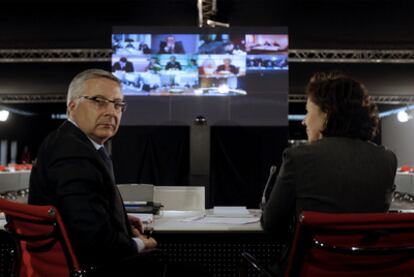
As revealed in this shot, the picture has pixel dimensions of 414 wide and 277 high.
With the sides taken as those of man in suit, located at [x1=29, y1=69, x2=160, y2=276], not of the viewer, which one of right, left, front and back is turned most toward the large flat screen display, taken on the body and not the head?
left

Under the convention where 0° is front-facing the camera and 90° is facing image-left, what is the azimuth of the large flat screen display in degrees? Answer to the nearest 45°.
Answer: approximately 0°

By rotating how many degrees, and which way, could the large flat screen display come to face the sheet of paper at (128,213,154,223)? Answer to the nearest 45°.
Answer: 0° — it already faces it

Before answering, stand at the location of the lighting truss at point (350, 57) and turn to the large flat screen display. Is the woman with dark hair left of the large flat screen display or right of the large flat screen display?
left

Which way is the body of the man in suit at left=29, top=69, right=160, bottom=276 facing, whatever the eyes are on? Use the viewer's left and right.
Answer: facing to the right of the viewer

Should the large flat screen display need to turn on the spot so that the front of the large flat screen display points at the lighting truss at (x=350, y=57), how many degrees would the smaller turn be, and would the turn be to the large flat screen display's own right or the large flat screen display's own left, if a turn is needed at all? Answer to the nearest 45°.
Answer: approximately 135° to the large flat screen display's own left

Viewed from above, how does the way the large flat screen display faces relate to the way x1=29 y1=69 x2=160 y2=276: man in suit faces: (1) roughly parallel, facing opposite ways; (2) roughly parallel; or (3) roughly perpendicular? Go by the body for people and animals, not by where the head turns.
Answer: roughly perpendicular
